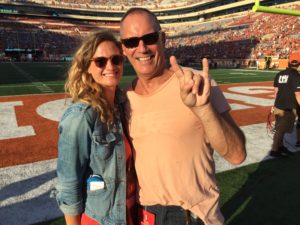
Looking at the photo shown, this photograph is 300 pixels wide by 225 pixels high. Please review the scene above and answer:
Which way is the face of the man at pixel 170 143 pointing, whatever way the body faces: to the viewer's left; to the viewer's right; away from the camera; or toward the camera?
toward the camera

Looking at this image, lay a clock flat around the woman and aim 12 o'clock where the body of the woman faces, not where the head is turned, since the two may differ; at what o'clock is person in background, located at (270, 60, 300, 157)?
The person in background is roughly at 9 o'clock from the woman.

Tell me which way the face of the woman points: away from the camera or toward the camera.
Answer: toward the camera

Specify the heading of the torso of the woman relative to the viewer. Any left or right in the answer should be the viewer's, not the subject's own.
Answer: facing the viewer and to the right of the viewer

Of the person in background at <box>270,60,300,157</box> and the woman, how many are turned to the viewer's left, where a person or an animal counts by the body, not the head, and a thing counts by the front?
0
